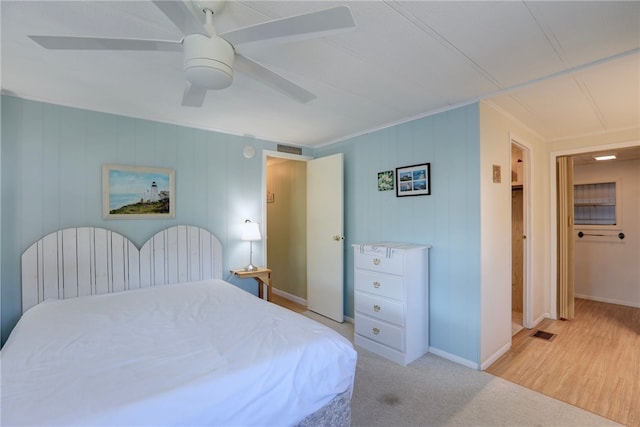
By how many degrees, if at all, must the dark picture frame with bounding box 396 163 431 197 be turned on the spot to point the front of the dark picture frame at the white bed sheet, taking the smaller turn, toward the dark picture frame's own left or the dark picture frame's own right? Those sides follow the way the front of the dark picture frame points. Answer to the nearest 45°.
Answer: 0° — it already faces it

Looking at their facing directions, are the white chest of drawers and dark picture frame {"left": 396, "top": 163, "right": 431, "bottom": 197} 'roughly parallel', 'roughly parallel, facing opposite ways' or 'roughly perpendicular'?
roughly parallel

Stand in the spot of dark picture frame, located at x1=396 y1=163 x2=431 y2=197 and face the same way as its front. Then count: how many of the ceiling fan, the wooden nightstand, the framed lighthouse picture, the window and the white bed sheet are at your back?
1

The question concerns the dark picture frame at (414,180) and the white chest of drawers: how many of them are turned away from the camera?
0

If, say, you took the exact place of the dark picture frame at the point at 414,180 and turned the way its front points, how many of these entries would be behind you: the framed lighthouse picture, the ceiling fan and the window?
1

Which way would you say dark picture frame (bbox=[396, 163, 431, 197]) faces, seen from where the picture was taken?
facing the viewer and to the left of the viewer

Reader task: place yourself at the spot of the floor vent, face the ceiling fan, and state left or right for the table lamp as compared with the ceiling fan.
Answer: right

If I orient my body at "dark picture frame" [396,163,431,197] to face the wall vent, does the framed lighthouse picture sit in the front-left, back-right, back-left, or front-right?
front-left

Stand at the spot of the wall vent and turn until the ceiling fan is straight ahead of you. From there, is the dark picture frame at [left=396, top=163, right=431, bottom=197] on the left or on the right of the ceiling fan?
left

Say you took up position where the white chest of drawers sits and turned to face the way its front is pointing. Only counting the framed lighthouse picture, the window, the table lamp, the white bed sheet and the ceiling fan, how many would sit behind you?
1

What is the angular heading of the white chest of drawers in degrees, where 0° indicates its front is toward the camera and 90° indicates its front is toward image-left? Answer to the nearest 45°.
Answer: approximately 45°
